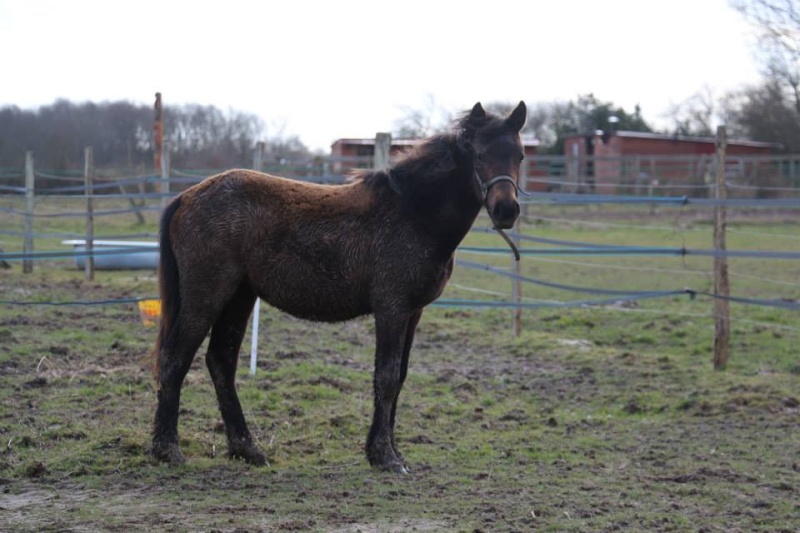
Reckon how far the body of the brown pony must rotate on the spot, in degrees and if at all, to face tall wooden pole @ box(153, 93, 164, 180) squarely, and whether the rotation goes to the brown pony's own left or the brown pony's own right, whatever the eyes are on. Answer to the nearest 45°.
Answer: approximately 90° to the brown pony's own left

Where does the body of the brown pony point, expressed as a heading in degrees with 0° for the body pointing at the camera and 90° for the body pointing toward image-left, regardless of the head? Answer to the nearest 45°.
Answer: approximately 270°

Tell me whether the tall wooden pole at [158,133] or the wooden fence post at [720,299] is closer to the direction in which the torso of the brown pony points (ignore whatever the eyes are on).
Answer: the wooden fence post

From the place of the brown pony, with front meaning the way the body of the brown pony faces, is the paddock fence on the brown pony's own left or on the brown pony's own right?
on the brown pony's own left

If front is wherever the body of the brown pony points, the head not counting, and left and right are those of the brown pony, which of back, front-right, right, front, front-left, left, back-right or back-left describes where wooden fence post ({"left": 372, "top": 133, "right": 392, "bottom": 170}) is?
left

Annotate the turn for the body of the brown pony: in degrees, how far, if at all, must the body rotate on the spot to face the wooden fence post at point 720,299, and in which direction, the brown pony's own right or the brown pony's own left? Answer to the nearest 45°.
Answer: approximately 45° to the brown pony's own left
